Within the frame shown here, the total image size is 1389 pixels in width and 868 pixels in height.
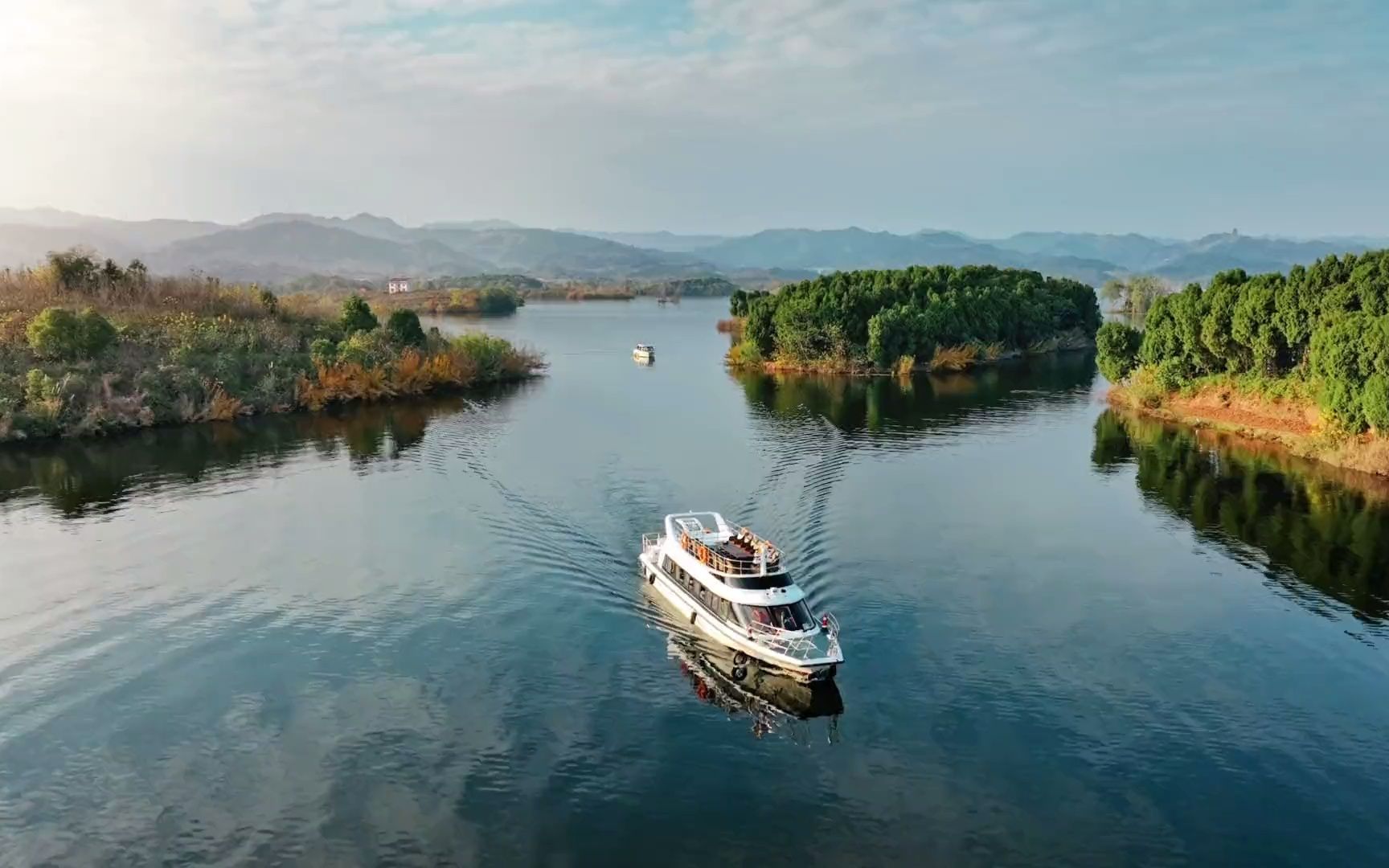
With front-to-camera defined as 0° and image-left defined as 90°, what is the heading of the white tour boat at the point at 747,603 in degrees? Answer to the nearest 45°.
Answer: approximately 315°
